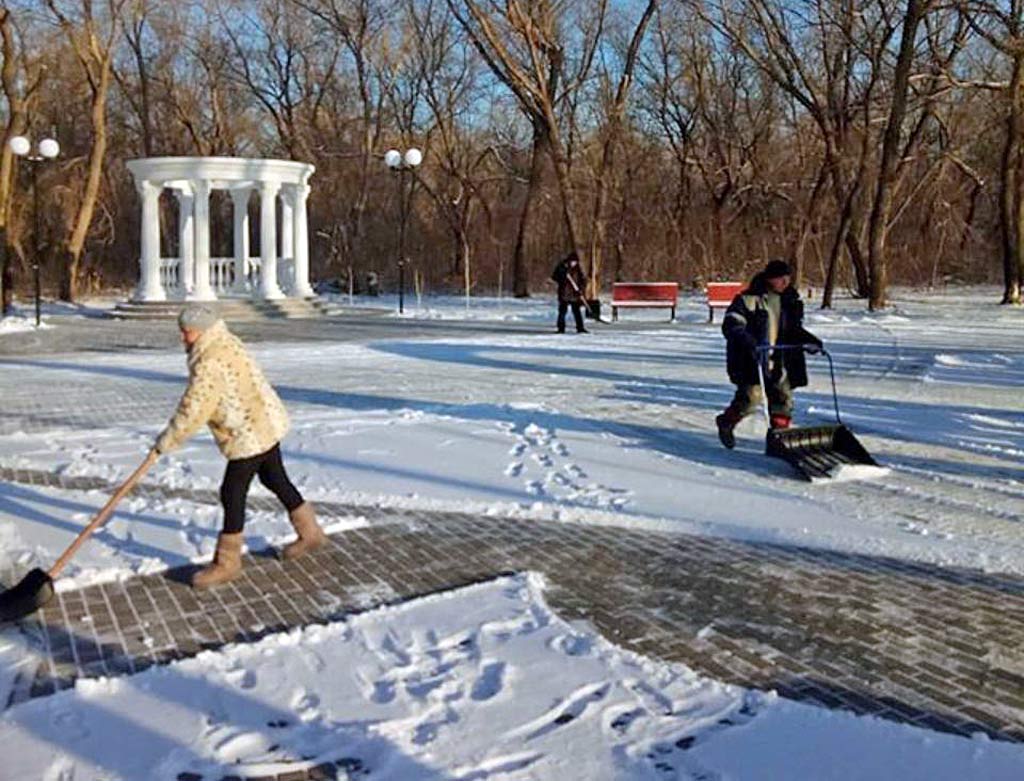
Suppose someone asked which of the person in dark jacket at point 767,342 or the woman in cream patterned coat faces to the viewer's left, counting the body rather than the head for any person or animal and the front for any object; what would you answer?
the woman in cream patterned coat

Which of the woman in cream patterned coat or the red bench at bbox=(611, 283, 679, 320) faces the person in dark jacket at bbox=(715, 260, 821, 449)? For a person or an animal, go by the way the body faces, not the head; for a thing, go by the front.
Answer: the red bench

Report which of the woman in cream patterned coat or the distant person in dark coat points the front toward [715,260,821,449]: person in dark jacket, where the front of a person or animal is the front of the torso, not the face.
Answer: the distant person in dark coat

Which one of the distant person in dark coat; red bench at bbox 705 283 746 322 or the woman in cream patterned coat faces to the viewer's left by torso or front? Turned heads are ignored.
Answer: the woman in cream patterned coat

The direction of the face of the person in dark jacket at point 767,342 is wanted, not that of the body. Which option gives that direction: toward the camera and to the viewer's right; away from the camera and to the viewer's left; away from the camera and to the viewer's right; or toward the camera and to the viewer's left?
toward the camera and to the viewer's right

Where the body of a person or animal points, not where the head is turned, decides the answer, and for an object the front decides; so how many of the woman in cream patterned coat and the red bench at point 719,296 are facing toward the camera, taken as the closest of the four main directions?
1

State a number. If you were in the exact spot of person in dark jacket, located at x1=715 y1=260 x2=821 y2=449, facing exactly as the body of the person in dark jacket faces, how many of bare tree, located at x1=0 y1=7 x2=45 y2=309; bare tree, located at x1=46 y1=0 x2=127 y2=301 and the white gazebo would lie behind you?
3

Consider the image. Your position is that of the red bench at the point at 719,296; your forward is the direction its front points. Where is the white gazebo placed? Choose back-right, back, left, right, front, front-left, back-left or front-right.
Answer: right

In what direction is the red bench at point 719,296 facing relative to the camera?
toward the camera

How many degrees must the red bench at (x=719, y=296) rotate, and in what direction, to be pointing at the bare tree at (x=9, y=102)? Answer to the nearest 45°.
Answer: approximately 90° to its right

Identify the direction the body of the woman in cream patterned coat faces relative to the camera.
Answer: to the viewer's left

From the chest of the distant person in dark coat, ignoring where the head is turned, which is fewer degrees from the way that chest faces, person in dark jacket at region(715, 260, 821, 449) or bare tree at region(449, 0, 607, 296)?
the person in dark jacket
